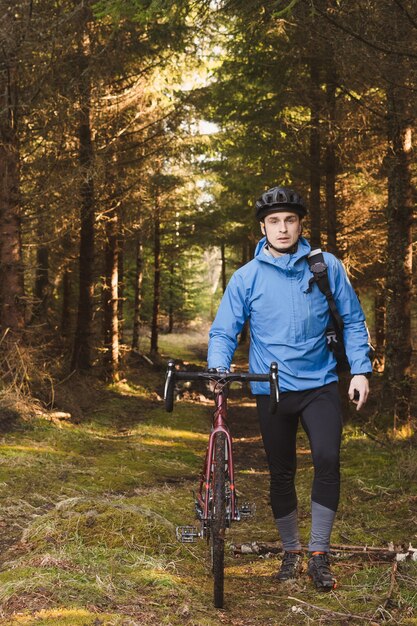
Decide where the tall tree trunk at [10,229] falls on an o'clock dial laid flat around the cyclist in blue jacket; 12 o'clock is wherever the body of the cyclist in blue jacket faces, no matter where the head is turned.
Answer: The tall tree trunk is roughly at 5 o'clock from the cyclist in blue jacket.

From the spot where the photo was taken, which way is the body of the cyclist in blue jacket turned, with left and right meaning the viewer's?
facing the viewer

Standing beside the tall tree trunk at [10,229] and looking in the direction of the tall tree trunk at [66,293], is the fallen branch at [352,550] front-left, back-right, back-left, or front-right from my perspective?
back-right

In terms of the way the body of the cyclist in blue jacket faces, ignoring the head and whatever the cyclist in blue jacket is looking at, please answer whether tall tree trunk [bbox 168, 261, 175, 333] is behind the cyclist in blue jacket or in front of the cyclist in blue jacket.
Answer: behind

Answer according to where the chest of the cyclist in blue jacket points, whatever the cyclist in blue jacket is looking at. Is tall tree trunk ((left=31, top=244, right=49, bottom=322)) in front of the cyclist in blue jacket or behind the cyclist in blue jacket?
behind

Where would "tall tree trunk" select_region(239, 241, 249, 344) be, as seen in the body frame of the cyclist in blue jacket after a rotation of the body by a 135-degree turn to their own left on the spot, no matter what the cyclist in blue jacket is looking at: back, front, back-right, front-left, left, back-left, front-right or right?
front-left

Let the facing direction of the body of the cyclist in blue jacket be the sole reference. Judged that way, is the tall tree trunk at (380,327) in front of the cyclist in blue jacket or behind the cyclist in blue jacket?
behind

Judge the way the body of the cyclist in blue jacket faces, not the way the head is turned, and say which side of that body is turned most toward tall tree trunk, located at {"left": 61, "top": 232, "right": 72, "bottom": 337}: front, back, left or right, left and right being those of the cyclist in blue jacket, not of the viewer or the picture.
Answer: back
